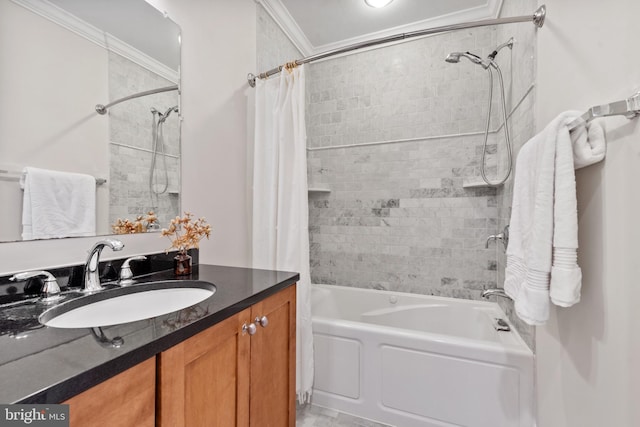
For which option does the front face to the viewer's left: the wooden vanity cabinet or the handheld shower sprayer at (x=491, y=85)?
the handheld shower sprayer

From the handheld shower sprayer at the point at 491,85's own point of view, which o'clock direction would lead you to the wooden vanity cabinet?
The wooden vanity cabinet is roughly at 10 o'clock from the handheld shower sprayer.

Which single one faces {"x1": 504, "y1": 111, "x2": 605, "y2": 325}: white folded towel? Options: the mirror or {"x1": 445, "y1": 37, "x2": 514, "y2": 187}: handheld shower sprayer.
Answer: the mirror

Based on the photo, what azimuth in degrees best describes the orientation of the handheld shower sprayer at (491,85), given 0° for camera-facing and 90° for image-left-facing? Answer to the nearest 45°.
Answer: approximately 90°

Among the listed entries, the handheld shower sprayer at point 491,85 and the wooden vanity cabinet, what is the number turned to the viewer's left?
1
